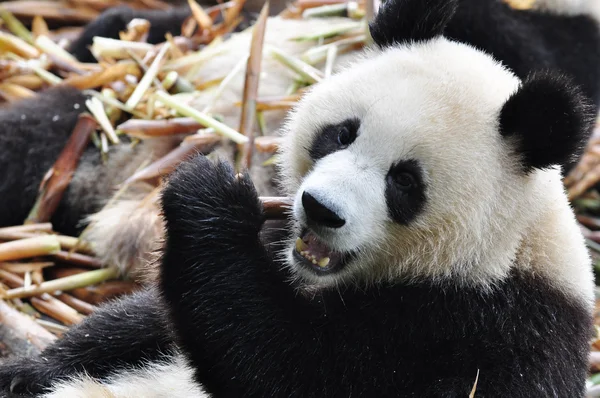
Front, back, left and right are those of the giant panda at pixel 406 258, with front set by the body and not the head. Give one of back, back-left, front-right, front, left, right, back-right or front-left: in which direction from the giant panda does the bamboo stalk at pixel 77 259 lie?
right

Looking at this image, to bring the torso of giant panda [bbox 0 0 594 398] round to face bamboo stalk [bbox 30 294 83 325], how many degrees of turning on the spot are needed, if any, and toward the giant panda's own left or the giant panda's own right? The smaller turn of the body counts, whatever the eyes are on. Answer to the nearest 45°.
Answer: approximately 90° to the giant panda's own right

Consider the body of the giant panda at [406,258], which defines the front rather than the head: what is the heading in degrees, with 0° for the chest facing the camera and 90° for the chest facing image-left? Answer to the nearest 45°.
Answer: approximately 45°

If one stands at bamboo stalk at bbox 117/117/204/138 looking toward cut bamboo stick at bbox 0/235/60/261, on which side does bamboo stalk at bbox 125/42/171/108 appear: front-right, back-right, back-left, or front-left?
back-right

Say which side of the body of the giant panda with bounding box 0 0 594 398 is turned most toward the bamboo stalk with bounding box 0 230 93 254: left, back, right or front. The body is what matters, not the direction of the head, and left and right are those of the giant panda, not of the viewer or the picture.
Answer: right

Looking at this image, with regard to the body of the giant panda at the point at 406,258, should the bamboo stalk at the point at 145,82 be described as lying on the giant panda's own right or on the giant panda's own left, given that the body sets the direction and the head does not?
on the giant panda's own right

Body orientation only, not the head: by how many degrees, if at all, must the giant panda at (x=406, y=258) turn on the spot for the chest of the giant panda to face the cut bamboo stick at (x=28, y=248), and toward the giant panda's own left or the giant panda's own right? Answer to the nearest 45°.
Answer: approximately 90° to the giant panda's own right
